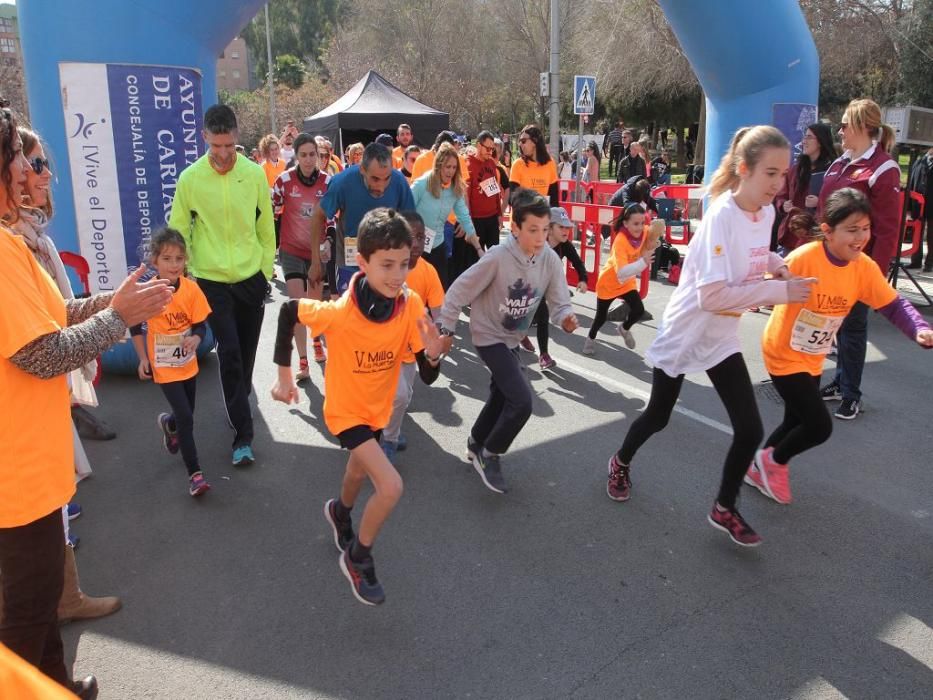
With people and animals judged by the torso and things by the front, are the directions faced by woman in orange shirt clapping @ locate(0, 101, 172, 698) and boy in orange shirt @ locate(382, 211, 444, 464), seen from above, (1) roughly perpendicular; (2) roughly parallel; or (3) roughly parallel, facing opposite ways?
roughly perpendicular

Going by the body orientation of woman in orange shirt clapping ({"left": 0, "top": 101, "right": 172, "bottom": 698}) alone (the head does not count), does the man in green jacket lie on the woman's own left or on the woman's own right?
on the woman's own left

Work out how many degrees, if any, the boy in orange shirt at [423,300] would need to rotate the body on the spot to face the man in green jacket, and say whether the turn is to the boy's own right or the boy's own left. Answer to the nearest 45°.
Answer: approximately 135° to the boy's own right

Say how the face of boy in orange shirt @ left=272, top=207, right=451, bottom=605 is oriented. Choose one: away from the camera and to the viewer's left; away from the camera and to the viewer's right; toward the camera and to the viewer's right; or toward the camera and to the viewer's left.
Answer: toward the camera and to the viewer's right

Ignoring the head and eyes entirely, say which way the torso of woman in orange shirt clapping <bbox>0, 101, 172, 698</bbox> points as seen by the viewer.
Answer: to the viewer's right
